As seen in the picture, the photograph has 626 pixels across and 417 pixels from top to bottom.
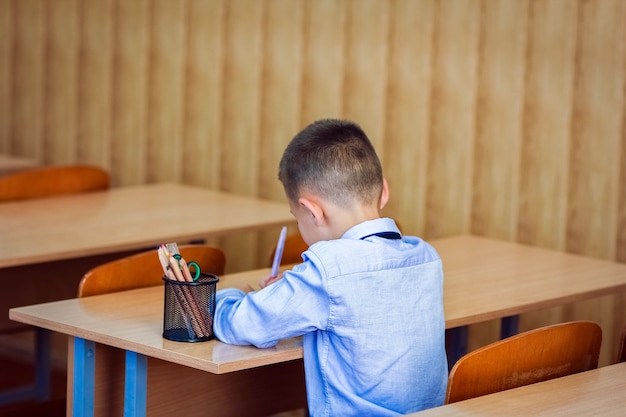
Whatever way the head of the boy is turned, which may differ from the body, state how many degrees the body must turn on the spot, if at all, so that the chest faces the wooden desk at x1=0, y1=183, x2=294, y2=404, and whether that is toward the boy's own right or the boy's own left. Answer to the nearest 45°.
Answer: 0° — they already face it

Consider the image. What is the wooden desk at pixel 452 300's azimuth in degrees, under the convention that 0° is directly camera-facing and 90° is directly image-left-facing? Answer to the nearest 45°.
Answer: approximately 315°

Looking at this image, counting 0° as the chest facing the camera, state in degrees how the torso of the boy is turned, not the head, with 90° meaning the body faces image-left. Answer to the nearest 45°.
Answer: approximately 135°

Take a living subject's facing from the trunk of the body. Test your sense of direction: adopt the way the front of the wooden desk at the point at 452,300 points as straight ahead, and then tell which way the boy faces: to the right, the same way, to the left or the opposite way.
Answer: the opposite way

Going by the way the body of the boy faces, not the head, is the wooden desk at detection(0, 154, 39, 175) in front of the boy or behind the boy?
in front

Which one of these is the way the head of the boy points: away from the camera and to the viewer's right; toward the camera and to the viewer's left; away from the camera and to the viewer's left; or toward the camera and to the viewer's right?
away from the camera and to the viewer's left
